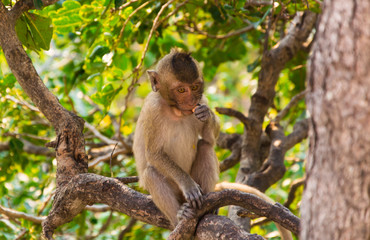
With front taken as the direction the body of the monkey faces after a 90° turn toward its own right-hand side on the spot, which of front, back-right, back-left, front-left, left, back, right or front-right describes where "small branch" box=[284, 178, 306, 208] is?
back

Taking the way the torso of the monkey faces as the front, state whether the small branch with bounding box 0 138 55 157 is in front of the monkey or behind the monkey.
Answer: behind

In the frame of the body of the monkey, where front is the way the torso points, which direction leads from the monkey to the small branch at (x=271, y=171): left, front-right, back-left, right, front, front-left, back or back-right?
left

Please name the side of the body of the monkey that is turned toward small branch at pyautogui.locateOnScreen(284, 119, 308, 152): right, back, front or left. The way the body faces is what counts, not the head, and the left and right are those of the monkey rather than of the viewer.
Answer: left

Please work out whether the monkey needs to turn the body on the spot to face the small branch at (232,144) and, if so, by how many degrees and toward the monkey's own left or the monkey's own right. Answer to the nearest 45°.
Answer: approximately 135° to the monkey's own left

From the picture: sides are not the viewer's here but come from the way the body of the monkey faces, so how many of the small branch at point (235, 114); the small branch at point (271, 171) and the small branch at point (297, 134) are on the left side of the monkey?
3

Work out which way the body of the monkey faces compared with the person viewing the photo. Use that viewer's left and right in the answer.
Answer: facing the viewer and to the right of the viewer

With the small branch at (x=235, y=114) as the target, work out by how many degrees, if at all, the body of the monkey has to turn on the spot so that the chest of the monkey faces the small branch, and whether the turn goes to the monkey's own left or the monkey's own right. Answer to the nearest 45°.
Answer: approximately 90° to the monkey's own left
